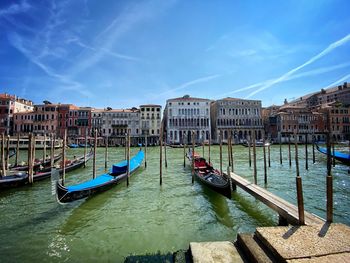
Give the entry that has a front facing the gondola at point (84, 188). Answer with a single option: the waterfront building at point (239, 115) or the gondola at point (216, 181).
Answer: the waterfront building

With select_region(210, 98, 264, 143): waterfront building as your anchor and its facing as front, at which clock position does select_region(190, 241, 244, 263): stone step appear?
The stone step is roughly at 12 o'clock from the waterfront building.

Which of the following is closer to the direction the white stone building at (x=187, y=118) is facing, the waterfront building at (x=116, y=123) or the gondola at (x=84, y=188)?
the gondola

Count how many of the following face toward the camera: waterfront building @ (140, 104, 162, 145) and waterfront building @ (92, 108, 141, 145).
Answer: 2

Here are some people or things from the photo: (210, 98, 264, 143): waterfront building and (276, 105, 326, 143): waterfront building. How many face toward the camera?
2

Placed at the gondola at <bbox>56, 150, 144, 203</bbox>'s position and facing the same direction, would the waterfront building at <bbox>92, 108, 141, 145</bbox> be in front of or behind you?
behind

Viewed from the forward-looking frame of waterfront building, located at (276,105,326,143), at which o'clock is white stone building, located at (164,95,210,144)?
The white stone building is roughly at 2 o'clock from the waterfront building.

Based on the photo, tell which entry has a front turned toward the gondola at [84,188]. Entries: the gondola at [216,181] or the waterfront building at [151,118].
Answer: the waterfront building

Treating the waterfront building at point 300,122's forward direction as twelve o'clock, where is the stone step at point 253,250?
The stone step is roughly at 12 o'clock from the waterfront building.
